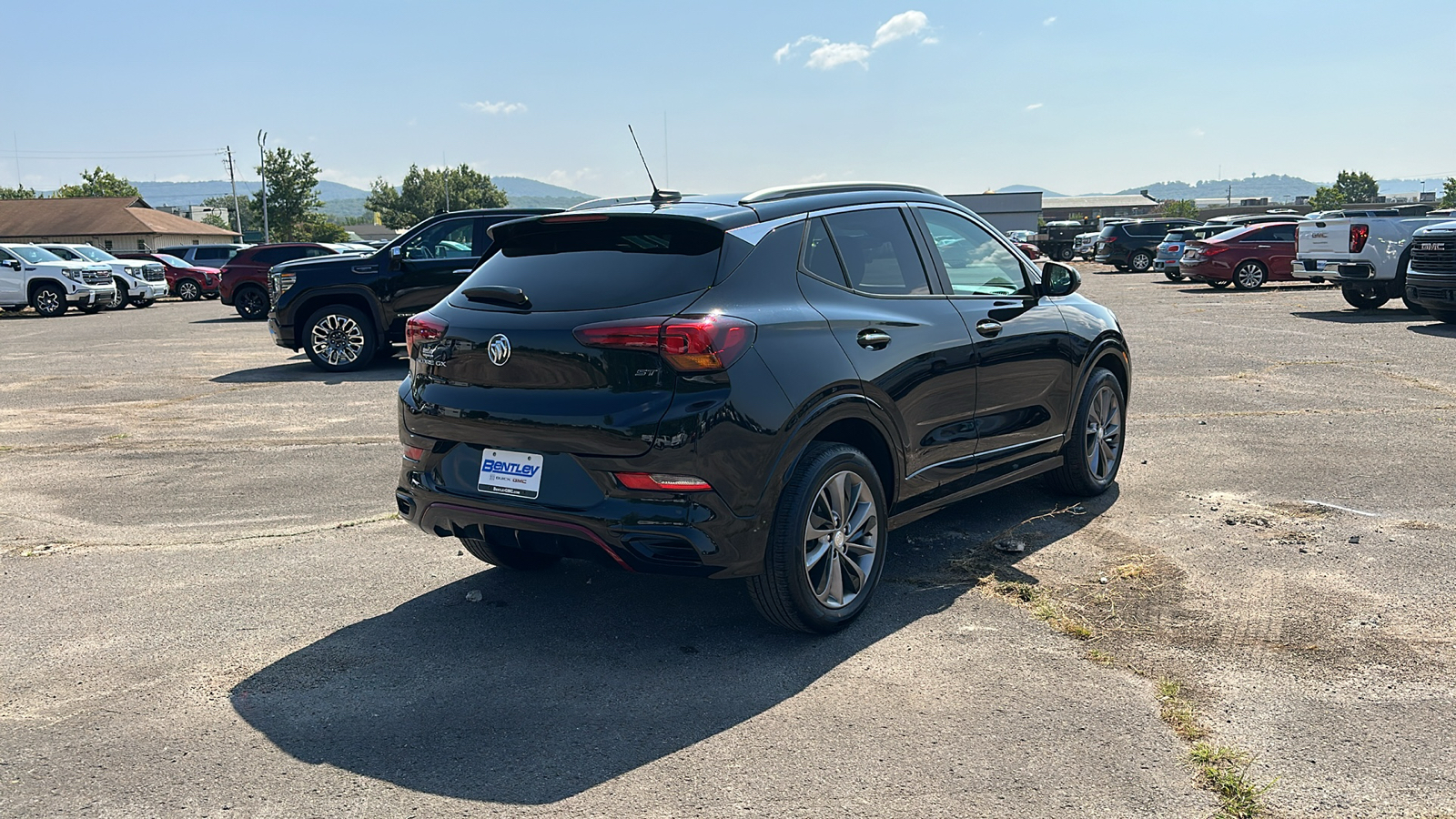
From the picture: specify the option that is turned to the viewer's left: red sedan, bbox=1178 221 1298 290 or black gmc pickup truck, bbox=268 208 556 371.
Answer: the black gmc pickup truck

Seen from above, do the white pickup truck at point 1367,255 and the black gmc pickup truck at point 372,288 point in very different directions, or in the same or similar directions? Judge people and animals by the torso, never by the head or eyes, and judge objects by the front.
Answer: very different directions

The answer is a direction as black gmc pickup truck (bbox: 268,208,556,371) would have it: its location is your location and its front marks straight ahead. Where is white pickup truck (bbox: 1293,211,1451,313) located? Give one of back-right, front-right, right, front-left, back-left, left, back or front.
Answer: back

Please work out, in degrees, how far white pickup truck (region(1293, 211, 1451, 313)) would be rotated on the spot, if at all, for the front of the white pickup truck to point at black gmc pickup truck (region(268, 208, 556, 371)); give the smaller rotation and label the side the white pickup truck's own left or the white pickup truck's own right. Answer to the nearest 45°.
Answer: approximately 180°

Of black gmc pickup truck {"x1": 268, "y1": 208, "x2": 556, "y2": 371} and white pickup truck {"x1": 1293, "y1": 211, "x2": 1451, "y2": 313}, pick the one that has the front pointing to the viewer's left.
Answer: the black gmc pickup truck

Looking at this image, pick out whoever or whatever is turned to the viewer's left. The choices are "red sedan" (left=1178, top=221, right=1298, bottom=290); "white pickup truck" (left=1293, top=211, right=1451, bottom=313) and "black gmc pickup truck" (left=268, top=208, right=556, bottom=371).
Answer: the black gmc pickup truck

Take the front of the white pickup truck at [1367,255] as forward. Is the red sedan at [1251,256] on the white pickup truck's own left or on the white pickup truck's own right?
on the white pickup truck's own left

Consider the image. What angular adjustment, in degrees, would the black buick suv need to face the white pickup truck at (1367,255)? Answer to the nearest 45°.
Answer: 0° — it already faces it

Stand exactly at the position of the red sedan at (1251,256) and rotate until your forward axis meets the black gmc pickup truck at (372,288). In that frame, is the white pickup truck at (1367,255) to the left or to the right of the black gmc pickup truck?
left

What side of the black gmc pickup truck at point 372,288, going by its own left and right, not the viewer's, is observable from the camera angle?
left

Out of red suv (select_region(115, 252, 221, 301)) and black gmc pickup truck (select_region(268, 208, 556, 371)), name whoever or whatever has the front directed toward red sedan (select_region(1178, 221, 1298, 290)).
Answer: red suv (select_region(115, 252, 221, 301))

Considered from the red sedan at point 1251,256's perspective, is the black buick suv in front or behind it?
behind

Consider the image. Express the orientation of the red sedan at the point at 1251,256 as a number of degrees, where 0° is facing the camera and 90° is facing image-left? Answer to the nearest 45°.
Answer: approximately 225°
